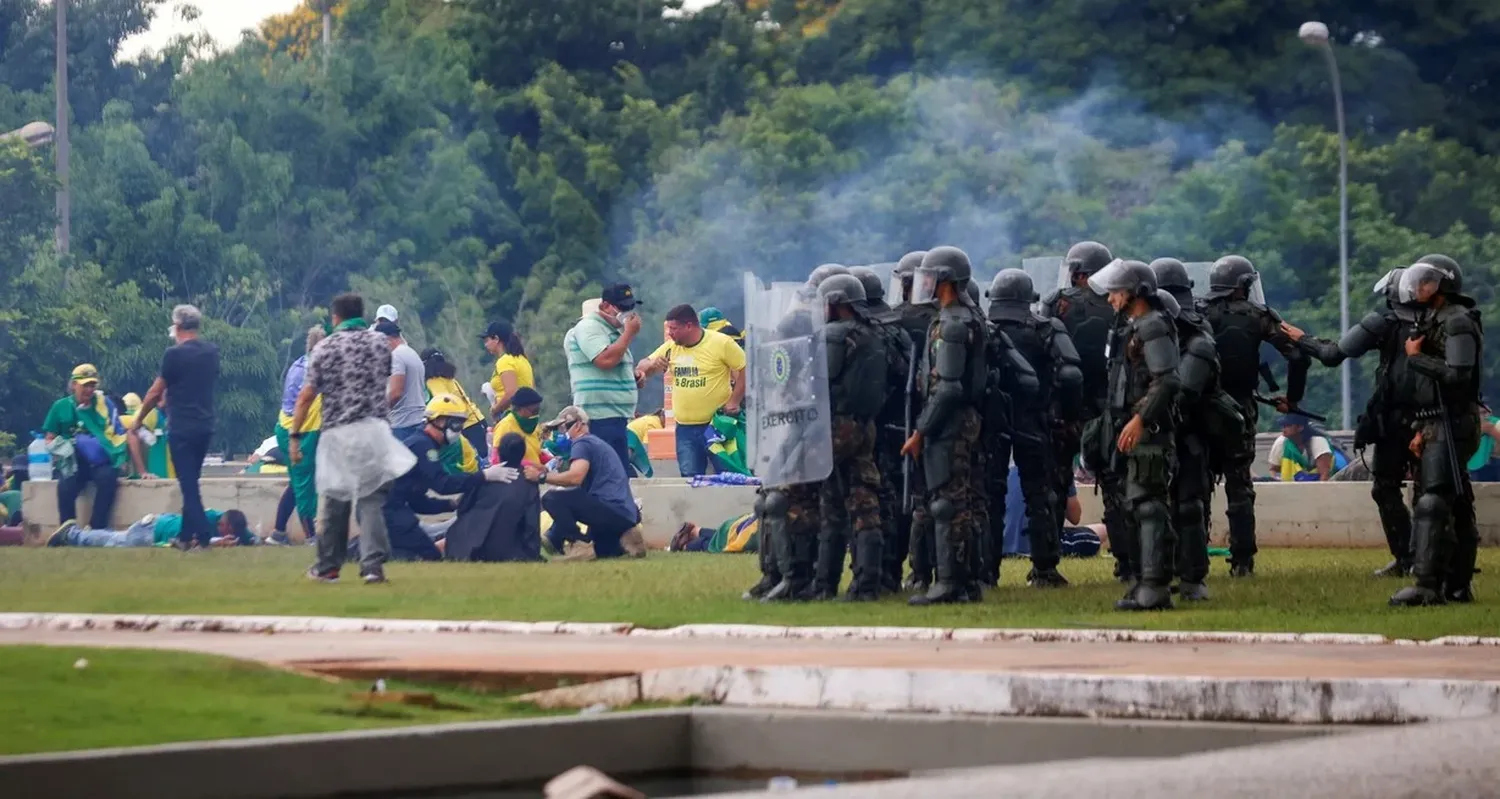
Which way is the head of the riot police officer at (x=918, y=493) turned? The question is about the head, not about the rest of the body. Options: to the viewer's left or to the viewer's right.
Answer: to the viewer's left

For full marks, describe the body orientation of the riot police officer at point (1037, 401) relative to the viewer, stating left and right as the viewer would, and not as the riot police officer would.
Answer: facing away from the viewer

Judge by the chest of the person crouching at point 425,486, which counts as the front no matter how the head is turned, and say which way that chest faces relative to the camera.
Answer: to the viewer's right

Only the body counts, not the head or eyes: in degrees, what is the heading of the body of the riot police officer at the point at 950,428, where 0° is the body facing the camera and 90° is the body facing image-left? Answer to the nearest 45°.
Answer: approximately 90°

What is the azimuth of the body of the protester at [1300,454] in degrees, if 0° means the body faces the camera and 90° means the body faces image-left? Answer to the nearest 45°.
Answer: approximately 45°

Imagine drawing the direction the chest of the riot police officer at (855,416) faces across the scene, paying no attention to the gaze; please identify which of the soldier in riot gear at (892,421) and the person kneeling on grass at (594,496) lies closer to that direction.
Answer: the person kneeling on grass

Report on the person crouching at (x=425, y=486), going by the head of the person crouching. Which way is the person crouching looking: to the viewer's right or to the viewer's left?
to the viewer's right

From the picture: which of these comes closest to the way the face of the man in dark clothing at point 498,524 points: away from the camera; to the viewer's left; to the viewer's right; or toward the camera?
away from the camera

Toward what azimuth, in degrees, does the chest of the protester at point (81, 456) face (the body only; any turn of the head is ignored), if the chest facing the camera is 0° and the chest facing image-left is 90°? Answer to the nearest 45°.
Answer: approximately 0°

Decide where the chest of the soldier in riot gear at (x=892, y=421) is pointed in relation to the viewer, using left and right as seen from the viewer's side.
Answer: facing to the left of the viewer

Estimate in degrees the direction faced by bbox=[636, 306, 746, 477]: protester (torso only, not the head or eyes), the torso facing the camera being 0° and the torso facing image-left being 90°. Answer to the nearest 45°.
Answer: approximately 45°

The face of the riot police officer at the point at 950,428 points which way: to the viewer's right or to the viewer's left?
to the viewer's left

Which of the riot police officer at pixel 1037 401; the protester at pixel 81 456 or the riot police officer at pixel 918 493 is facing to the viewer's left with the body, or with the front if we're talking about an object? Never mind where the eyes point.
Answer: the riot police officer at pixel 918 493
